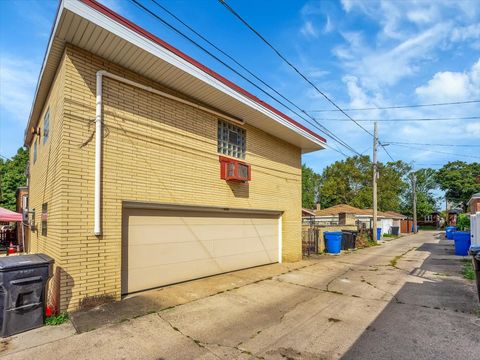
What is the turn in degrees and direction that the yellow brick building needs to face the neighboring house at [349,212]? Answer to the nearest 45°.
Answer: approximately 90° to its left

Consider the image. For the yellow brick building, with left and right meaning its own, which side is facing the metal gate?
left

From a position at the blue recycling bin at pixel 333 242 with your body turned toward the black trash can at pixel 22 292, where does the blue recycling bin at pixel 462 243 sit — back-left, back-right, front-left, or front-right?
back-left

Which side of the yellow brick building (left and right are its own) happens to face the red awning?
back

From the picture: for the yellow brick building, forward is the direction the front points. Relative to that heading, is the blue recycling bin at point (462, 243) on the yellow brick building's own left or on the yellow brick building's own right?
on the yellow brick building's own left

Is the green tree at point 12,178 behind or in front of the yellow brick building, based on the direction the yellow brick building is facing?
behind

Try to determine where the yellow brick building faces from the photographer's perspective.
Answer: facing the viewer and to the right of the viewer

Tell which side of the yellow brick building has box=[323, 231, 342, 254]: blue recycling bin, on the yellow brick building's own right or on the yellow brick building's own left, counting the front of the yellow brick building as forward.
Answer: on the yellow brick building's own left

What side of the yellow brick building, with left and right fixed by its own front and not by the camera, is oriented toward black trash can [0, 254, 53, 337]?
right
